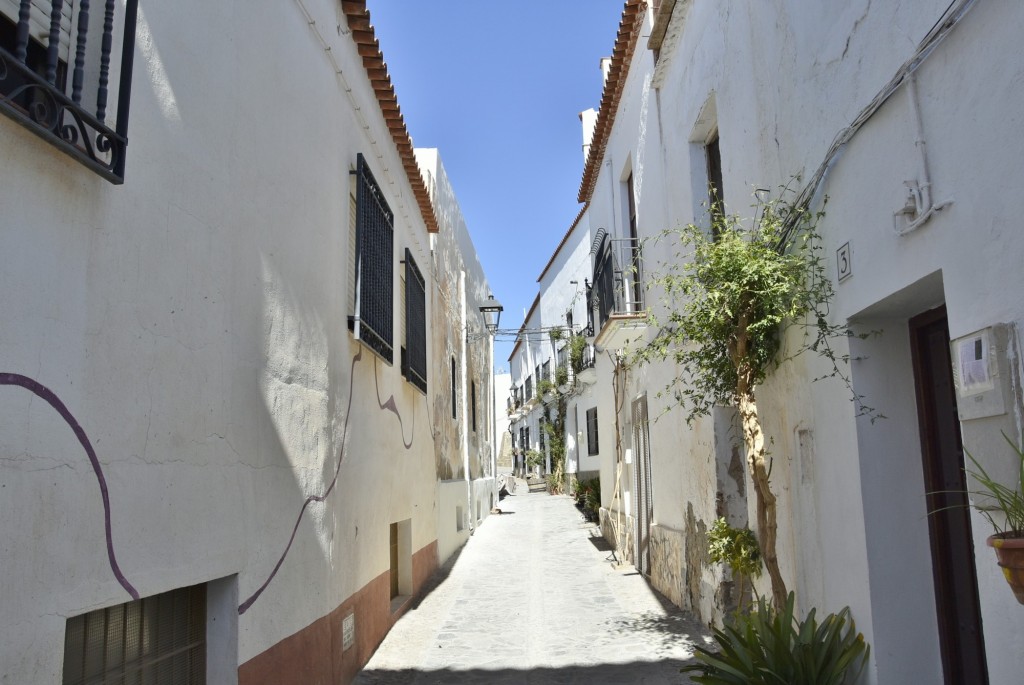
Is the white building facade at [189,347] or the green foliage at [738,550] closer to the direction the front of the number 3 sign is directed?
the white building facade

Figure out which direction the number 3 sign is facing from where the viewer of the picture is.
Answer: facing the viewer and to the left of the viewer

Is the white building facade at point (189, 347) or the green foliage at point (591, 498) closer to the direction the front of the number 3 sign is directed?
the white building facade

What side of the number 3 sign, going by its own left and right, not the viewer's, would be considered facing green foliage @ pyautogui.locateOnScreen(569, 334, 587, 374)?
right

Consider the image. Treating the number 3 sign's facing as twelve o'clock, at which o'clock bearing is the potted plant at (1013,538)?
The potted plant is roughly at 10 o'clock from the number 3 sign.

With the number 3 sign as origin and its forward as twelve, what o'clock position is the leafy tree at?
The leafy tree is roughly at 3 o'clock from the number 3 sign.

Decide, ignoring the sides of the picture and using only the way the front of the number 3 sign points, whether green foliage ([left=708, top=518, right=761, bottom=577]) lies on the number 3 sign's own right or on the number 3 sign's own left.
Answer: on the number 3 sign's own right

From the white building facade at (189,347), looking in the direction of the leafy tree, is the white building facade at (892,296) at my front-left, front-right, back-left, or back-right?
front-right

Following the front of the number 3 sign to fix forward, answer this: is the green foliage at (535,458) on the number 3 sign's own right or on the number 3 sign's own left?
on the number 3 sign's own right

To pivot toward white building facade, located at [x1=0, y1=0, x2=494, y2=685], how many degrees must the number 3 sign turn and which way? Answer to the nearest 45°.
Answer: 0° — it already faces it
